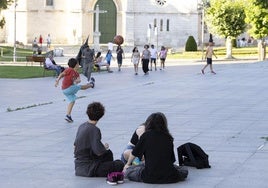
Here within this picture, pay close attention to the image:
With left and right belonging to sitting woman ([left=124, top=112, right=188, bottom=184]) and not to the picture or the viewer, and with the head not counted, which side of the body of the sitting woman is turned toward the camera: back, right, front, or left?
back

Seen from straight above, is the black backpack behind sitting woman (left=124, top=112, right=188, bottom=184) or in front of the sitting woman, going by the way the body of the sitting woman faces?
in front

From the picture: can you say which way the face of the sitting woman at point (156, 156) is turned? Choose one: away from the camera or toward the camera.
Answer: away from the camera
